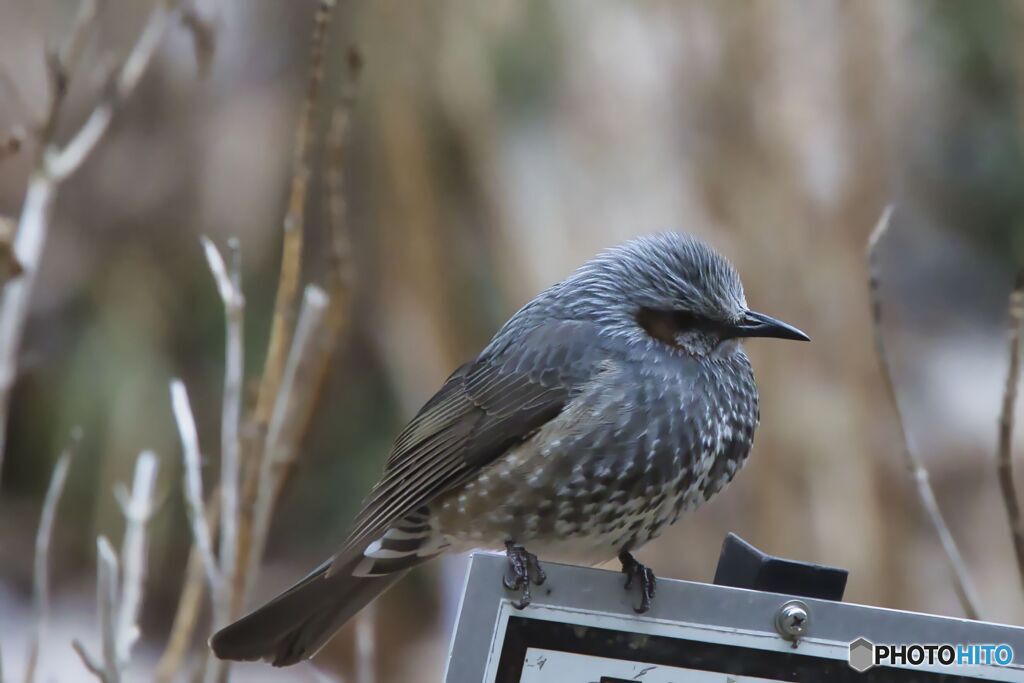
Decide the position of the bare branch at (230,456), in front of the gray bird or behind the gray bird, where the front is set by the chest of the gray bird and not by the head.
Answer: behind

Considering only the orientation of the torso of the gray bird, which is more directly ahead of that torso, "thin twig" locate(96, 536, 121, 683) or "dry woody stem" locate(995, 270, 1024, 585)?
the dry woody stem

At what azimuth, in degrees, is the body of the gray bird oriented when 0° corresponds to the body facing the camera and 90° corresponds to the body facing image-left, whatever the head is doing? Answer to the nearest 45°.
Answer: approximately 270°

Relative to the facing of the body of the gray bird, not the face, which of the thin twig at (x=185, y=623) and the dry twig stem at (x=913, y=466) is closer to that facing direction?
the dry twig stem

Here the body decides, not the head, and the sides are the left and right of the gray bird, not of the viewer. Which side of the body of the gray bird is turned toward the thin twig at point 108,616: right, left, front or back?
back

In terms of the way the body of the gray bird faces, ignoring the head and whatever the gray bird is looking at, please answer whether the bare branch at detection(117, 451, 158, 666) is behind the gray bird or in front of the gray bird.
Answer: behind

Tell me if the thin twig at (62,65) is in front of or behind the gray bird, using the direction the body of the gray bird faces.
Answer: behind

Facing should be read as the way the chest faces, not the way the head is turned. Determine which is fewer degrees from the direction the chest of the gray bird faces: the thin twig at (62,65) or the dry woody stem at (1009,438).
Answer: the dry woody stem

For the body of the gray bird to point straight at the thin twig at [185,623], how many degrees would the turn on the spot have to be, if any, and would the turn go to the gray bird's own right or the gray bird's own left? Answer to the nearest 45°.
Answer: approximately 180°

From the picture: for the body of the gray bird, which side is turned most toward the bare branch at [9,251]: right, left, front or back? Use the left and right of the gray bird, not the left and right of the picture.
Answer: back

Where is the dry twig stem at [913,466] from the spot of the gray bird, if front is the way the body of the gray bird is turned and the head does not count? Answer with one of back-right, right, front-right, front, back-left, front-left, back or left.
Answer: front

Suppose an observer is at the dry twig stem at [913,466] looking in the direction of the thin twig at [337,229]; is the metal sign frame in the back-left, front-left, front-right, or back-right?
front-left
